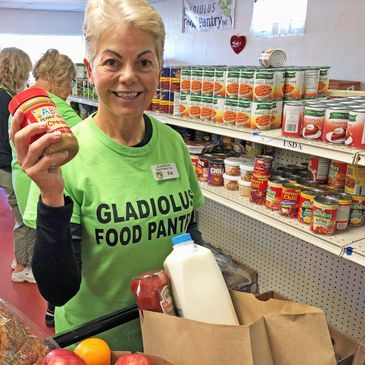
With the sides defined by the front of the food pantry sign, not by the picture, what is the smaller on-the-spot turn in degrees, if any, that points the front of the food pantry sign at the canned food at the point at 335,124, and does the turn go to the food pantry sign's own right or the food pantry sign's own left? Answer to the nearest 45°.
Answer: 0° — it already faces it

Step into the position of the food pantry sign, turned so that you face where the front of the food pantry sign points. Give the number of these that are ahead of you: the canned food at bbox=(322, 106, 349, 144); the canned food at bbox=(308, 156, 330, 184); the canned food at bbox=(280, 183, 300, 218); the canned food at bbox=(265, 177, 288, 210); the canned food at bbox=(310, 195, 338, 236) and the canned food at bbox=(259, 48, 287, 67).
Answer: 6

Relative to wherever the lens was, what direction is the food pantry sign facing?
facing the viewer

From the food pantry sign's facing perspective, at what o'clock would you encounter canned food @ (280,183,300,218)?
The canned food is roughly at 12 o'clock from the food pantry sign.

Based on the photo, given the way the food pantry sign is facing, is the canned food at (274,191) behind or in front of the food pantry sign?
in front

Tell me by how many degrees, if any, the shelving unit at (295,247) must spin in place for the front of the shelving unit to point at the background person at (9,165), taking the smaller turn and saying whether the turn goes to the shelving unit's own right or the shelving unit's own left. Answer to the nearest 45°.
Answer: approximately 45° to the shelving unit's own right

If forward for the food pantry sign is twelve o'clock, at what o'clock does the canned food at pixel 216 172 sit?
The canned food is roughly at 12 o'clock from the food pantry sign.

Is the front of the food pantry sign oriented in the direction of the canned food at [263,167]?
yes

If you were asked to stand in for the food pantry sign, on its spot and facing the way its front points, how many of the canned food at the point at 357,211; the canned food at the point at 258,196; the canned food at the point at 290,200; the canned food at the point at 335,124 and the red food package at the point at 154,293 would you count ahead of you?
5

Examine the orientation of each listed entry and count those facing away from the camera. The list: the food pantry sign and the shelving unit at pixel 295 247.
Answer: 0

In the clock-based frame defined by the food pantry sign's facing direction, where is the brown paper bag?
The brown paper bag is roughly at 12 o'clock from the food pantry sign.

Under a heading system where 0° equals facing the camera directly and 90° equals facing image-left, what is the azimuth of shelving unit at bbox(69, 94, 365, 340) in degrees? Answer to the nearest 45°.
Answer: approximately 45°

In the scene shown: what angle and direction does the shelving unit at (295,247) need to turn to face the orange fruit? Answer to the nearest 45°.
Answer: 0° — it already faces it

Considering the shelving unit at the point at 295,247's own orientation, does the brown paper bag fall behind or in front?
in front

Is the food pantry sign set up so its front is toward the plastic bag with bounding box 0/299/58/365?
yes
